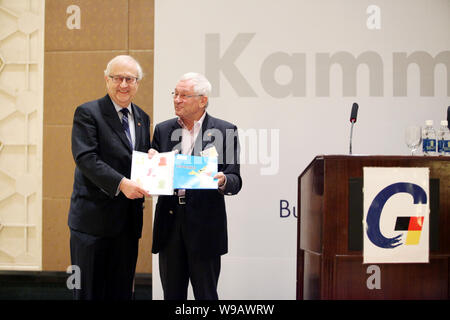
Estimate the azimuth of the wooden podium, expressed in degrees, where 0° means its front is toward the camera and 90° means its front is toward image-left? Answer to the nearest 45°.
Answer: approximately 0°

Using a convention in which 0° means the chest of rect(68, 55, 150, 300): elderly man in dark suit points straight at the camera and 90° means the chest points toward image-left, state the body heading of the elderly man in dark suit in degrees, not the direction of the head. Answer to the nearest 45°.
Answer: approximately 315°

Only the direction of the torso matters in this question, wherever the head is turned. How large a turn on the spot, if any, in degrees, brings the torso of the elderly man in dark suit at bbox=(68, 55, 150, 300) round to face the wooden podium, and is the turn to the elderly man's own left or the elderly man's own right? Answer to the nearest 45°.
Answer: approximately 45° to the elderly man's own left

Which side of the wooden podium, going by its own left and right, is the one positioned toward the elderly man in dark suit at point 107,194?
right

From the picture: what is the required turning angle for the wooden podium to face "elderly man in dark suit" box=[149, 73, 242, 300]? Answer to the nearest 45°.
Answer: approximately 90° to its right
